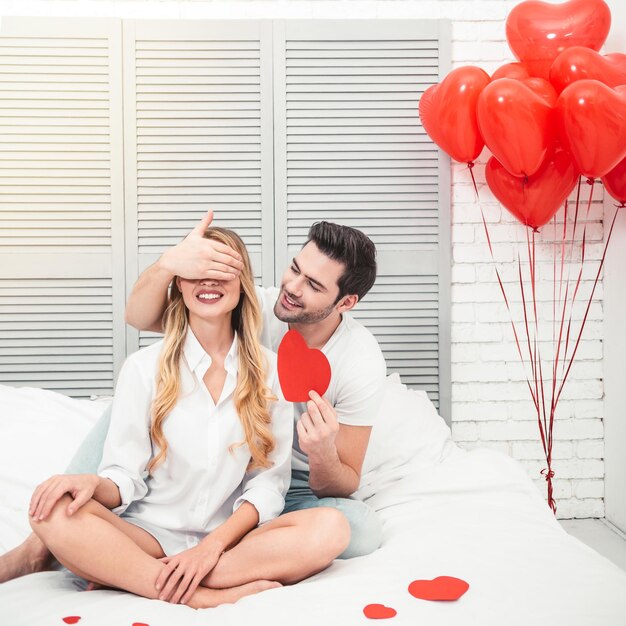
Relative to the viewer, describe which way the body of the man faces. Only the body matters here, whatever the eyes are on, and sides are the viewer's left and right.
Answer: facing the viewer and to the left of the viewer

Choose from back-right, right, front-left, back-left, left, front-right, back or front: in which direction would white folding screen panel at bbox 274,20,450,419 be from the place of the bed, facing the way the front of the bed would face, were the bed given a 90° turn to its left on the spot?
left

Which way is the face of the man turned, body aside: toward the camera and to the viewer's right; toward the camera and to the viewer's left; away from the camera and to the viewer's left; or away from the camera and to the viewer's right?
toward the camera and to the viewer's left

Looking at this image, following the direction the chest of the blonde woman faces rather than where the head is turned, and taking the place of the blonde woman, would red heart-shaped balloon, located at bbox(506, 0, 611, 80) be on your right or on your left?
on your left

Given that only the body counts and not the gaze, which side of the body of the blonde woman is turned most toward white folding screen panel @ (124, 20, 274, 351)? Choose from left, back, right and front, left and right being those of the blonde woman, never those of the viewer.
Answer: back

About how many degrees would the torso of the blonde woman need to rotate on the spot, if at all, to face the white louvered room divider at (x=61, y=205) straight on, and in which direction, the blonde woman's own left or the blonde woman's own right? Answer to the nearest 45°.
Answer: approximately 180°

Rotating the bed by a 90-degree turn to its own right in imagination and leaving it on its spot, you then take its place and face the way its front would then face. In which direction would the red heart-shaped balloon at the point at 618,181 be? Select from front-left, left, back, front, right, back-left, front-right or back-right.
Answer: back-right

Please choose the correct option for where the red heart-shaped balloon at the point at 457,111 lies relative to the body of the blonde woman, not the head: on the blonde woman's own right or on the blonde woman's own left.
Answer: on the blonde woman's own left

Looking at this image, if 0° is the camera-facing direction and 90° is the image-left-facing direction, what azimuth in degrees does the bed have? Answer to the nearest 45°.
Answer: approximately 0°

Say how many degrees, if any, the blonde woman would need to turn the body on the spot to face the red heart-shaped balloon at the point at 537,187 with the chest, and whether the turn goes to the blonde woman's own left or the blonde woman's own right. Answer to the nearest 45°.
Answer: approximately 135° to the blonde woman's own left

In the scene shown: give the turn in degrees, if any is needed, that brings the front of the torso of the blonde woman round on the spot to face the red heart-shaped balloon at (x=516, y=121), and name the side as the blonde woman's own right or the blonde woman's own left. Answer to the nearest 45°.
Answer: approximately 135° to the blonde woman's own left

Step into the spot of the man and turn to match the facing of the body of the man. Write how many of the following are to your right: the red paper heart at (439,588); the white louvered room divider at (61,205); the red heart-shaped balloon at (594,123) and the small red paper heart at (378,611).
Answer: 1
